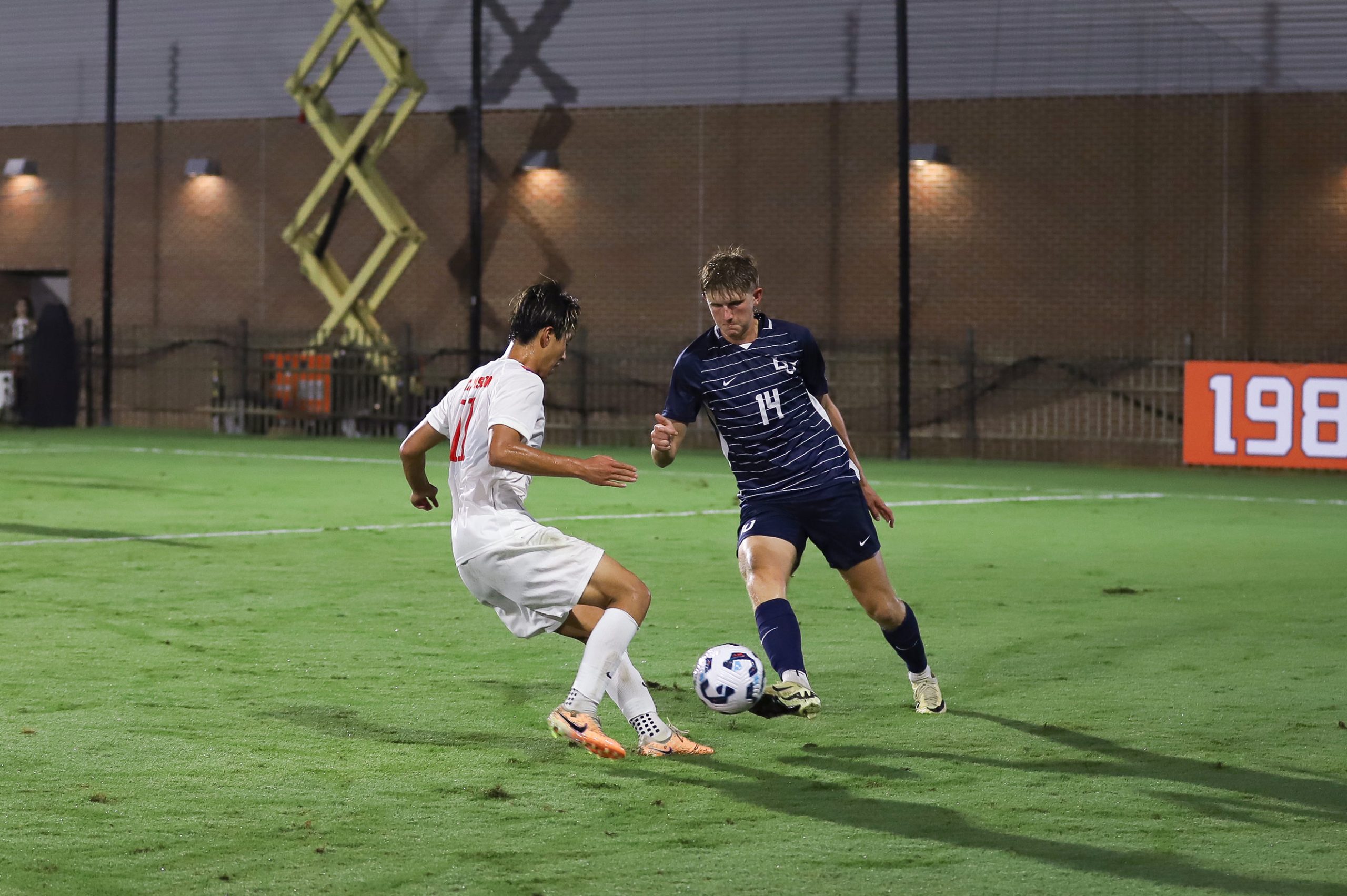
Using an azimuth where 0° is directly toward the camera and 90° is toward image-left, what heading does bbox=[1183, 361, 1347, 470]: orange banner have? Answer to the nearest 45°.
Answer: approximately 0°

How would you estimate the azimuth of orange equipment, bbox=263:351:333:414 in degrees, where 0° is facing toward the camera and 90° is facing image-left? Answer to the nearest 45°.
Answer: approximately 0°

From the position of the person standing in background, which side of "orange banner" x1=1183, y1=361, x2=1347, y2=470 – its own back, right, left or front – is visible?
right

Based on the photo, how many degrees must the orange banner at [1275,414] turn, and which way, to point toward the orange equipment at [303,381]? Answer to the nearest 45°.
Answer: approximately 90° to its right

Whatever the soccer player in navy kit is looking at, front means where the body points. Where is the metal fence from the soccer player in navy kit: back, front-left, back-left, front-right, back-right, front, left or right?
back
